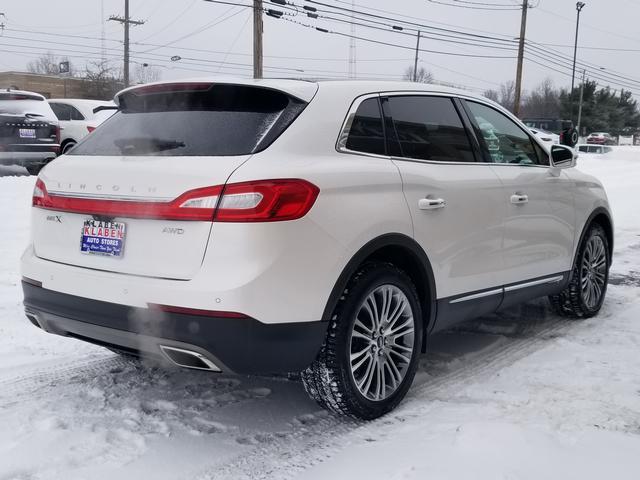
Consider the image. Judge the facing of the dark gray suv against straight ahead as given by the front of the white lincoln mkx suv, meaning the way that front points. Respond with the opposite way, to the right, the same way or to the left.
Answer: to the left

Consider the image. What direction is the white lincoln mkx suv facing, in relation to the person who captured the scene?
facing away from the viewer and to the right of the viewer

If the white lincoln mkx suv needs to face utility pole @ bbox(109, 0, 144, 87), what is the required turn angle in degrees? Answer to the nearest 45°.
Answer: approximately 45° to its left

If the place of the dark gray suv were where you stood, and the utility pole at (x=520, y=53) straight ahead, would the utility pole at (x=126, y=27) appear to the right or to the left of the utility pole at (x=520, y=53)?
left

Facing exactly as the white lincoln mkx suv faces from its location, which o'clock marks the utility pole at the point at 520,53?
The utility pole is roughly at 11 o'clock from the white lincoln mkx suv.

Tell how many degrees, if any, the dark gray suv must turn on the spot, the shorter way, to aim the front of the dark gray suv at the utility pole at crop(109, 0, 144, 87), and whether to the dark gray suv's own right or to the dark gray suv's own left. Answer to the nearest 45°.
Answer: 0° — it already faces it

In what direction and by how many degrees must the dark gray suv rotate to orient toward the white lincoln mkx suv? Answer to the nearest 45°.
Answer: approximately 180°

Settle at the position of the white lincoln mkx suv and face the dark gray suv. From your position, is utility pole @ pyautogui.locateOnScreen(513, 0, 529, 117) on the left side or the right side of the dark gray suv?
right

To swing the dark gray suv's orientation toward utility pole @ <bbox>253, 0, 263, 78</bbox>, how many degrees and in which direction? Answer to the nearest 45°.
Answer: approximately 45° to its right

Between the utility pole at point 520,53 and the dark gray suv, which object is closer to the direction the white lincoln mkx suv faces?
the utility pole

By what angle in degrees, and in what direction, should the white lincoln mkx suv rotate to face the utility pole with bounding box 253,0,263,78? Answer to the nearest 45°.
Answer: approximately 45° to its left

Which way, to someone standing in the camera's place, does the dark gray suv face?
facing away from the viewer

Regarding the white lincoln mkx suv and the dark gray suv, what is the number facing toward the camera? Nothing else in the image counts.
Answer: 0

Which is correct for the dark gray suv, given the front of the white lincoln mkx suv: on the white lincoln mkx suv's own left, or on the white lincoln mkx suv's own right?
on the white lincoln mkx suv's own left
